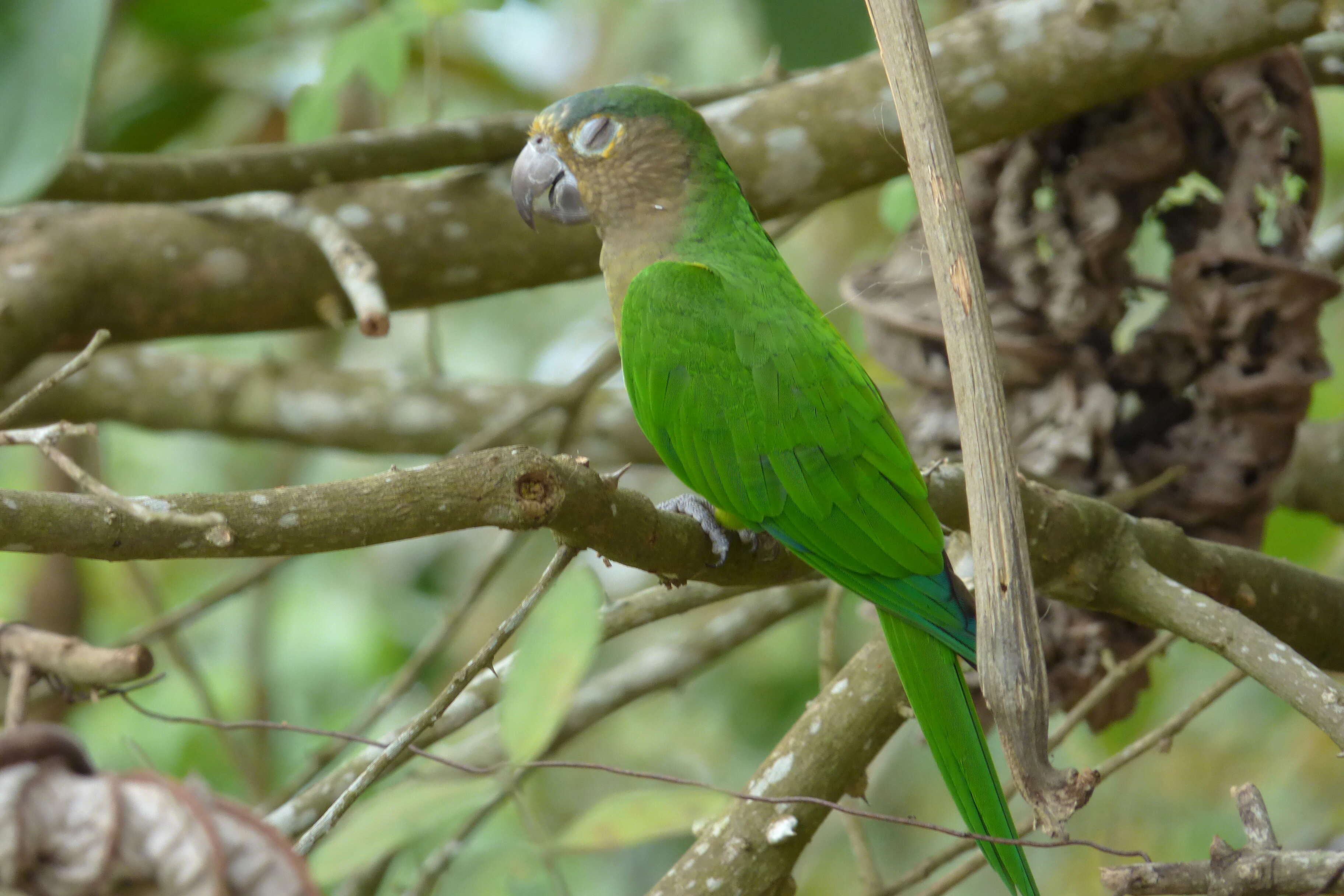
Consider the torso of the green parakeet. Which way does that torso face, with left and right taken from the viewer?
facing to the left of the viewer
